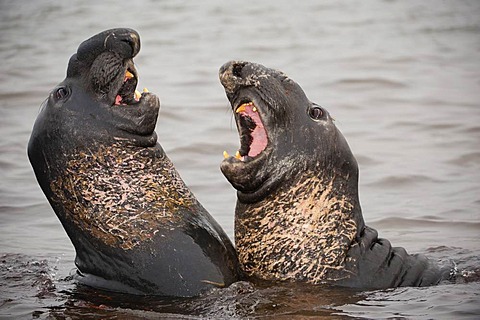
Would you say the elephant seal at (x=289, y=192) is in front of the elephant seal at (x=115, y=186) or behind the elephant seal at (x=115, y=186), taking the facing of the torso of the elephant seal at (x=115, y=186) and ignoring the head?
in front

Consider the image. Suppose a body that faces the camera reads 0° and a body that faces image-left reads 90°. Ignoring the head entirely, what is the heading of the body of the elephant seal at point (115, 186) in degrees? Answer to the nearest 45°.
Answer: approximately 270°
